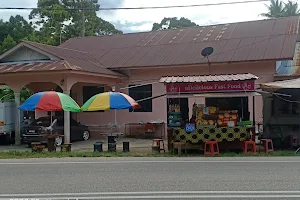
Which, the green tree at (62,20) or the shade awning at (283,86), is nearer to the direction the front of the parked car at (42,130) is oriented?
the green tree

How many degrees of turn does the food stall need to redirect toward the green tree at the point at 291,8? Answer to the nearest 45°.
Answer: approximately 180°

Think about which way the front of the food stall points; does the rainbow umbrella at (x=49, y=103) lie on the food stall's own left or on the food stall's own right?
on the food stall's own right

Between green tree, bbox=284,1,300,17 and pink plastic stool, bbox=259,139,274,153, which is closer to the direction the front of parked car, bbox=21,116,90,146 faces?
the green tree

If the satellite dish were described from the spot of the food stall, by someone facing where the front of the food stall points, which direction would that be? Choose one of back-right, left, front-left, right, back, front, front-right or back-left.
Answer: back

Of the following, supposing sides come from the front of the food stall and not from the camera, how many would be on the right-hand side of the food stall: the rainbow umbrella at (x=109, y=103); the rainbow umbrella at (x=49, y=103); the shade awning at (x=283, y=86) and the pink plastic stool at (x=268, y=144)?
2

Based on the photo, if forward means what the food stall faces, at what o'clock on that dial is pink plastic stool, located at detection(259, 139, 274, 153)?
The pink plastic stool is roughly at 9 o'clock from the food stall.

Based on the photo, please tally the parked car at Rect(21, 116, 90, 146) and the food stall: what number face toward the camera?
1

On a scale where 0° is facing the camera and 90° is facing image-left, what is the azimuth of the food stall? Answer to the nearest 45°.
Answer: approximately 0°
